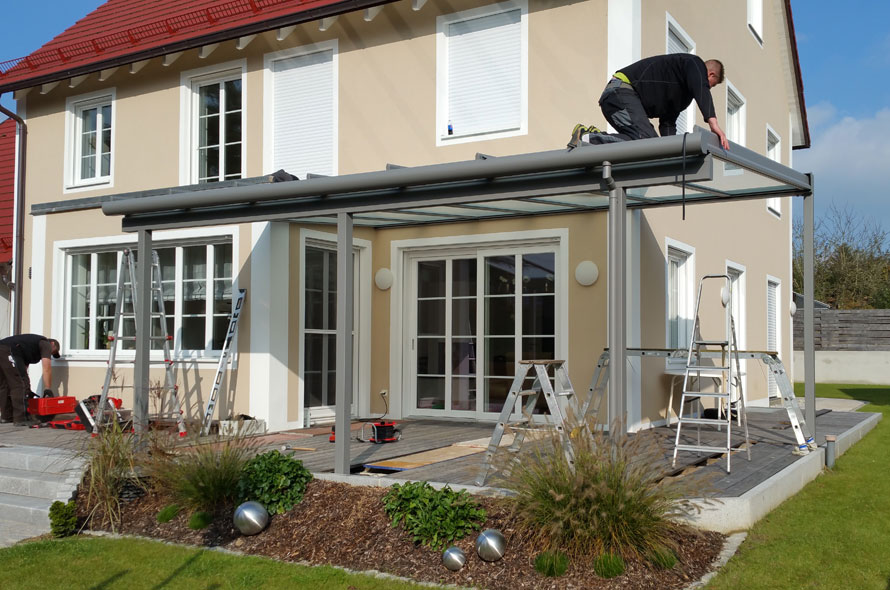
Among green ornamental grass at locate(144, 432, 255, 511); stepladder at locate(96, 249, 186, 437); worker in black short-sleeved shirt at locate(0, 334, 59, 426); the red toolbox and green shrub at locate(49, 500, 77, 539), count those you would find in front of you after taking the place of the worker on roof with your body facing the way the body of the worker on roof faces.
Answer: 0

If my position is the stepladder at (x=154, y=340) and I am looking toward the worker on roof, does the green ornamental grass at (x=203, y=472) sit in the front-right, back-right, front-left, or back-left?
front-right

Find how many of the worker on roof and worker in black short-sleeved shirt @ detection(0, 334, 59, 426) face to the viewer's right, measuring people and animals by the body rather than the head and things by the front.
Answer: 2

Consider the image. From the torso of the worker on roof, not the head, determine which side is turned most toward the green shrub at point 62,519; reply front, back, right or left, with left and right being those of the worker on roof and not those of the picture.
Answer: back

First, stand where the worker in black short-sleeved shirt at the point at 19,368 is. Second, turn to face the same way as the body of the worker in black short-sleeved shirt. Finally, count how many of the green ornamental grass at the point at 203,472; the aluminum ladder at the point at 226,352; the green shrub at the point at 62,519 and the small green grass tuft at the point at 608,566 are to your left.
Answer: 0

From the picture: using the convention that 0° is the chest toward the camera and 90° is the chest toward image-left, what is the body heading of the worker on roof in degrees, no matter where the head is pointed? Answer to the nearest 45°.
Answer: approximately 270°

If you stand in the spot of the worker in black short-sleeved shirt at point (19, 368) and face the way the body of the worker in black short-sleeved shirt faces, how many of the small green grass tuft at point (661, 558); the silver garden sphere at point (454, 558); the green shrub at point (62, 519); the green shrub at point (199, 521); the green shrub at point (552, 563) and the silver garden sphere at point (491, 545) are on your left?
0

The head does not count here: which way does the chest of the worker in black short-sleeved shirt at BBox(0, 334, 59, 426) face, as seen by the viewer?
to the viewer's right

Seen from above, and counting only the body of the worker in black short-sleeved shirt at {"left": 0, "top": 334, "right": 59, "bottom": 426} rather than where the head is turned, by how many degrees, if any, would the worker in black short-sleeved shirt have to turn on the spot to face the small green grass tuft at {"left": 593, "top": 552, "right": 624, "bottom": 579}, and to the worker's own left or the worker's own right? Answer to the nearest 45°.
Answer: approximately 90° to the worker's own right

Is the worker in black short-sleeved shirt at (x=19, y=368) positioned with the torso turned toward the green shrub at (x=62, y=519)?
no

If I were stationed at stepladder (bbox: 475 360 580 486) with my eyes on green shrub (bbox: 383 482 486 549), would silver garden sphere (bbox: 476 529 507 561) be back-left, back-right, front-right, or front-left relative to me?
front-left
